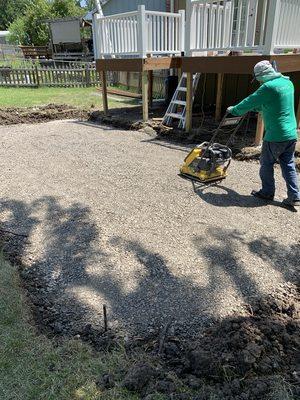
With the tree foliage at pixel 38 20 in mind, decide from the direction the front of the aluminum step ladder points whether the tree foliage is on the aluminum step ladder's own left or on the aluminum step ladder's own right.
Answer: on the aluminum step ladder's own right

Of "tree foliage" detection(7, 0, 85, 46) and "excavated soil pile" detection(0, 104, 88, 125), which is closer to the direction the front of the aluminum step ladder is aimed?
the excavated soil pile

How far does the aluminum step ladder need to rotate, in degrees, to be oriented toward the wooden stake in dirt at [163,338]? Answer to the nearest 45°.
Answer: approximately 45° to its left

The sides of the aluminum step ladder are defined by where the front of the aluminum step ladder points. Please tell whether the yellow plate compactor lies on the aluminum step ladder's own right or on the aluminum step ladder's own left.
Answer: on the aluminum step ladder's own left

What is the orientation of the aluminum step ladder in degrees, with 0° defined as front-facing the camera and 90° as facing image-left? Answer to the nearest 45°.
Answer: approximately 45°

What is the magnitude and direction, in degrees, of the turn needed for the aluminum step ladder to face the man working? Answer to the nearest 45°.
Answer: approximately 45° to its left

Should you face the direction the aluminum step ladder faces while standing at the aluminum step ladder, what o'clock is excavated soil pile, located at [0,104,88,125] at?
The excavated soil pile is roughly at 2 o'clock from the aluminum step ladder.
